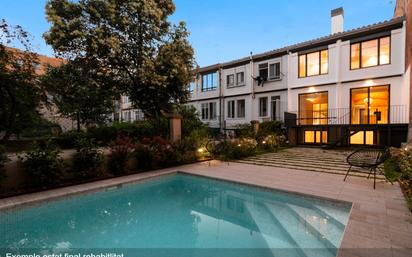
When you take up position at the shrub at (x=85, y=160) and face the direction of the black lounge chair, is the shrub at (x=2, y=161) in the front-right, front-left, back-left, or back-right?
back-right

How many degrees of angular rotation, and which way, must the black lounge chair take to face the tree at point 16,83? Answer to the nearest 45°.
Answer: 0° — it already faces it

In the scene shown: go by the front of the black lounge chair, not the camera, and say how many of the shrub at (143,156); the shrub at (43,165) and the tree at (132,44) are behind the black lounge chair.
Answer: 0

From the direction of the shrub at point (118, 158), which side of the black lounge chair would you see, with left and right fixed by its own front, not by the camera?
front

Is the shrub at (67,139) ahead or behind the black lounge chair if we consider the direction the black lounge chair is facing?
ahead

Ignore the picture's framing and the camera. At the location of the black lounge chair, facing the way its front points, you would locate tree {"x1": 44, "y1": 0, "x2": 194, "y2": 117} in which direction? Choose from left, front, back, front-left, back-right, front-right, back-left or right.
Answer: front-right

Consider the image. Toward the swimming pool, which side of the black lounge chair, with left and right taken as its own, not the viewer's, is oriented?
front

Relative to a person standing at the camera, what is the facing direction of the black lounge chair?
facing the viewer and to the left of the viewer

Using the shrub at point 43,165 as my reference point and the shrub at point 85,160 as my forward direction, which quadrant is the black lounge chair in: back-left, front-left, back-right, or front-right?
front-right

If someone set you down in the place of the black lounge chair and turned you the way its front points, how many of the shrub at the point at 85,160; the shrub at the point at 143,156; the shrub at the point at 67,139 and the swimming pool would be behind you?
0

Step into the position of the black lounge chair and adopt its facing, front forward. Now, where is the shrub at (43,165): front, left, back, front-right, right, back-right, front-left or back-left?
front

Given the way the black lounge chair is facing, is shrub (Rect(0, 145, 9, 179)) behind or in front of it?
in front

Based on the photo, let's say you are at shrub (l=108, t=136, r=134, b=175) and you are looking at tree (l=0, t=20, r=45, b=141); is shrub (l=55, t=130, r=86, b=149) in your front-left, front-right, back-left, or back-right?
front-right
